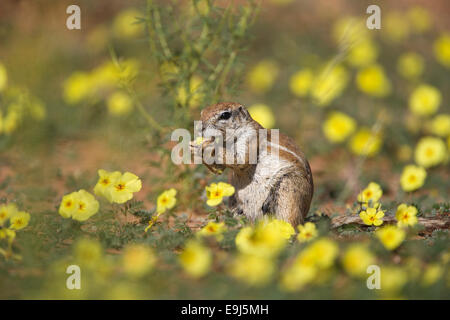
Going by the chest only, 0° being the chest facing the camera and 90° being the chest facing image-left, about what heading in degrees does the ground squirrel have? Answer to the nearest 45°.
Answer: approximately 90°

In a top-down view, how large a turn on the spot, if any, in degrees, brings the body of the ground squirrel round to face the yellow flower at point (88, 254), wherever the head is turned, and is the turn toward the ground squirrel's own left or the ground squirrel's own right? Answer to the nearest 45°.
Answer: approximately 45° to the ground squirrel's own left

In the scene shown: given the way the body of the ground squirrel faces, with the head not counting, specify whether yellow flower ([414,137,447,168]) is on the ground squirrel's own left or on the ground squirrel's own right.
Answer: on the ground squirrel's own right

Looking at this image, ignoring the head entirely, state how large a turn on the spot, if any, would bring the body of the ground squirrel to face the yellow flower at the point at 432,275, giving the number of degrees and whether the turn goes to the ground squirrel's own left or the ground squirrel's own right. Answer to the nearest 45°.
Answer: approximately 135° to the ground squirrel's own left

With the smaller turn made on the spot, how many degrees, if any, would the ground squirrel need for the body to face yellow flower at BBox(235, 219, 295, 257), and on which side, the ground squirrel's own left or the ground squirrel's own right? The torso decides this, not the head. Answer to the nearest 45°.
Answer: approximately 90° to the ground squirrel's own left

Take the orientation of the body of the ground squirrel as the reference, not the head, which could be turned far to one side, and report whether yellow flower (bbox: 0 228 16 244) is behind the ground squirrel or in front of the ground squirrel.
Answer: in front

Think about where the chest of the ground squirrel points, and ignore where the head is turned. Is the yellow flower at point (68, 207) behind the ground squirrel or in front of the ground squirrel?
in front

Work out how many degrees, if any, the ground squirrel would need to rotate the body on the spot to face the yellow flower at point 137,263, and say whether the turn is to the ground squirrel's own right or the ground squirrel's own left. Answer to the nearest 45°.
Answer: approximately 45° to the ground squirrel's own left

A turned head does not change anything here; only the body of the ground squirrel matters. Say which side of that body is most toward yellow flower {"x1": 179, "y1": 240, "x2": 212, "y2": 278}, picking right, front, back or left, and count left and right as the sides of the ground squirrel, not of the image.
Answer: left

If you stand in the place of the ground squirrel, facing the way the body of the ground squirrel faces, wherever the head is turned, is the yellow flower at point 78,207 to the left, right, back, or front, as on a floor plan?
front

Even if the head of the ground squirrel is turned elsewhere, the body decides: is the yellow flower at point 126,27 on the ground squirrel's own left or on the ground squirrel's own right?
on the ground squirrel's own right

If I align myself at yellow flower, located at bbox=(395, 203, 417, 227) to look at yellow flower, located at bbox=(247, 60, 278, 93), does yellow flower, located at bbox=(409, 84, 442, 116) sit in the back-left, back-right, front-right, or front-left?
front-right
